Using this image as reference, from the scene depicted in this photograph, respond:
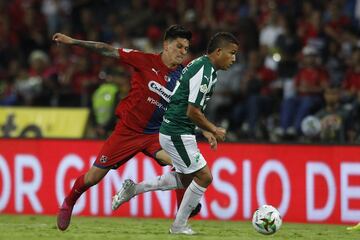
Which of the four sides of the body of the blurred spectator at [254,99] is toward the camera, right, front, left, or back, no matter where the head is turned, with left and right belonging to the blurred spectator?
front

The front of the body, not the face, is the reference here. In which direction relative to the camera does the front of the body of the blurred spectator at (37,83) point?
toward the camera

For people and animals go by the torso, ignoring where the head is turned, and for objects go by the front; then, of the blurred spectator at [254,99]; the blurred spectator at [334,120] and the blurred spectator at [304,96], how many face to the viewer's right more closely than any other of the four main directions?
0

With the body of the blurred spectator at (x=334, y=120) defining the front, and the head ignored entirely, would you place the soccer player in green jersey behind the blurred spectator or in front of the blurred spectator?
in front

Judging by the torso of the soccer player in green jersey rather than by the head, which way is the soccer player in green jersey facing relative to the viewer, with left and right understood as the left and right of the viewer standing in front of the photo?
facing to the right of the viewer

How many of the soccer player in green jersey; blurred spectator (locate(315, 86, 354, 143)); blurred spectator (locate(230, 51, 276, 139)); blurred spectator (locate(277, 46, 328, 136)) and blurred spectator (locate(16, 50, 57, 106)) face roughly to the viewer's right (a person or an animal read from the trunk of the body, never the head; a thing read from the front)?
1

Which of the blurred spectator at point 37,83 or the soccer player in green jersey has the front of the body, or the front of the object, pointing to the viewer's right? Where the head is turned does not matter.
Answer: the soccer player in green jersey

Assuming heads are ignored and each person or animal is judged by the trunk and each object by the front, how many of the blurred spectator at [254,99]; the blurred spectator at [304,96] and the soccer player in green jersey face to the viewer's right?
1

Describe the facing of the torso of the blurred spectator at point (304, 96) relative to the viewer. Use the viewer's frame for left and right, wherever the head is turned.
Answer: facing the viewer and to the left of the viewer

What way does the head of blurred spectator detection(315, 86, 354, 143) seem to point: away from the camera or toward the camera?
toward the camera

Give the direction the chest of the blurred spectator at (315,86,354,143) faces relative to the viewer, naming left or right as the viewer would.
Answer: facing the viewer

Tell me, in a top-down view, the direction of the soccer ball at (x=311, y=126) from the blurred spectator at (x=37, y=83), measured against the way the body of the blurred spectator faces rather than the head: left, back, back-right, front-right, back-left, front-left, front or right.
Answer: front-left
